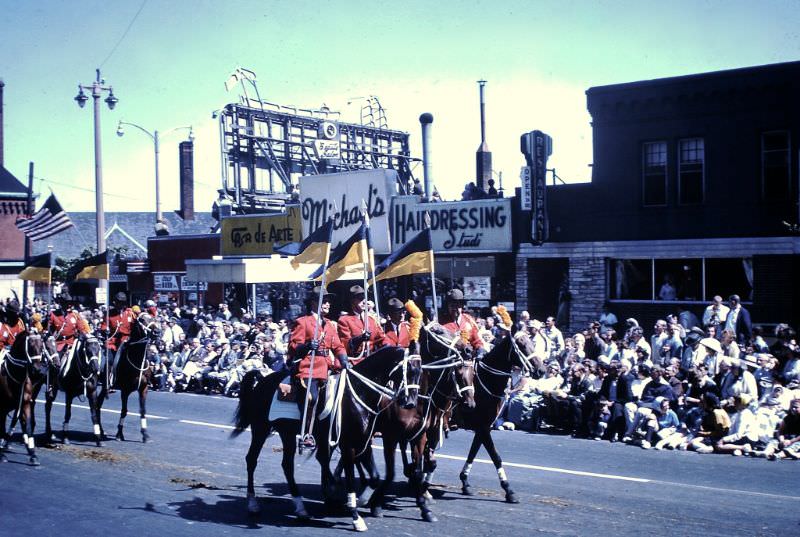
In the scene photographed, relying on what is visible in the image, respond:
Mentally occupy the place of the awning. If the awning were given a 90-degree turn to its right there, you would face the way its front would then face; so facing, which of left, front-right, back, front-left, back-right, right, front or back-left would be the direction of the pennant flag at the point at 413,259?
left

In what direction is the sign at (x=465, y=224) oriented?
toward the camera

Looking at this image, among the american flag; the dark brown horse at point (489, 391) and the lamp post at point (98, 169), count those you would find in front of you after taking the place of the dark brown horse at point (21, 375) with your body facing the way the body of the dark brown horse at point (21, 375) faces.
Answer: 1

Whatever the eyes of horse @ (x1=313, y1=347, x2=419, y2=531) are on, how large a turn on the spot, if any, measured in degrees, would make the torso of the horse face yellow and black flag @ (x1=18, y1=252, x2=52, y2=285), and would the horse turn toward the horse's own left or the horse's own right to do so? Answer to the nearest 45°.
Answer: approximately 180°

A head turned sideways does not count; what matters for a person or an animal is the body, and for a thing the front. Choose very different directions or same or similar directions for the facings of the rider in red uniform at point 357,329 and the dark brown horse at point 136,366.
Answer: same or similar directions

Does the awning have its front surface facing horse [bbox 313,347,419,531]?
yes

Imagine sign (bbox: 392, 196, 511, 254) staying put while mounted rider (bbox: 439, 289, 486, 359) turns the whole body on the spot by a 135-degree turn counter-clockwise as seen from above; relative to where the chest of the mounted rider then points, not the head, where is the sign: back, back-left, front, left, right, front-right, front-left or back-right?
front

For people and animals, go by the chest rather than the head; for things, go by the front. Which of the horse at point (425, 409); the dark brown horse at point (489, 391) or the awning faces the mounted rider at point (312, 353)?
the awning

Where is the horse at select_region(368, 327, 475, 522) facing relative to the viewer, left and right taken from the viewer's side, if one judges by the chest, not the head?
facing the viewer and to the right of the viewer

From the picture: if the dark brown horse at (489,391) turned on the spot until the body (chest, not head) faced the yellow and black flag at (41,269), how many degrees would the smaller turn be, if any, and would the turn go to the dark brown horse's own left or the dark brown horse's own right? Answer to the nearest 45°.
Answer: approximately 180°

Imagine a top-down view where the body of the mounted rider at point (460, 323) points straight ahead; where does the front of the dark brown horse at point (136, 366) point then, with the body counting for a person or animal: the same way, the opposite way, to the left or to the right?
the same way

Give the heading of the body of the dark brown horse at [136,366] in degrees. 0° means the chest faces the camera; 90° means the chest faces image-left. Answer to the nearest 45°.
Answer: approximately 315°

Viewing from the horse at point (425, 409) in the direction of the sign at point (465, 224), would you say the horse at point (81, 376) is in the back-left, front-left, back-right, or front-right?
front-left

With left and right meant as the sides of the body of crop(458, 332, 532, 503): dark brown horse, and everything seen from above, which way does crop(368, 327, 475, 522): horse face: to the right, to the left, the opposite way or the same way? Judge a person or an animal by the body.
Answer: the same way

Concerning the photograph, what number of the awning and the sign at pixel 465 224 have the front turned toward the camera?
2

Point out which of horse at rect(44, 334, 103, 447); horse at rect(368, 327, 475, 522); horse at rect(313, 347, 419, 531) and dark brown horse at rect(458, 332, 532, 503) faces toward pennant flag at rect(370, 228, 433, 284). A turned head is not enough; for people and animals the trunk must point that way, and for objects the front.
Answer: horse at rect(44, 334, 103, 447)

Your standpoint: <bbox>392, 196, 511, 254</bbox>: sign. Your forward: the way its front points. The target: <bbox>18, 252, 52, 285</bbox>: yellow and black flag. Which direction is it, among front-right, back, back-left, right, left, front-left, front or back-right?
front-right
